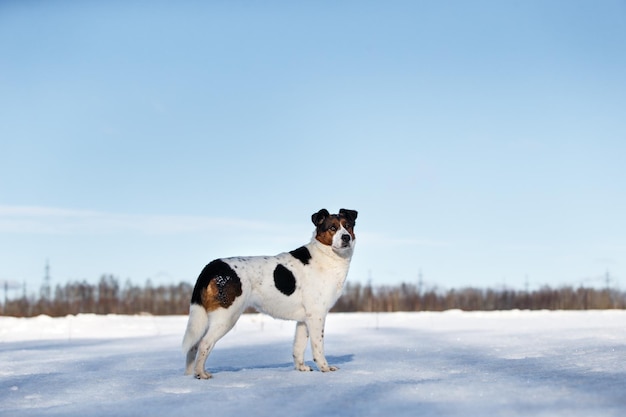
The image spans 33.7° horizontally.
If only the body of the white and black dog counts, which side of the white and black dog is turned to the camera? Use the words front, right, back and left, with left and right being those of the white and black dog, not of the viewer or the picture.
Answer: right
